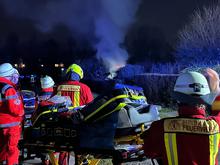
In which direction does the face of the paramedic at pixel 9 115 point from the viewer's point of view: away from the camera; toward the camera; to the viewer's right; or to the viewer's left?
to the viewer's right

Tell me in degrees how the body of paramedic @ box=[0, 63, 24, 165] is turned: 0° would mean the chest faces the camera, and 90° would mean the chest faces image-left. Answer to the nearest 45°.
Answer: approximately 270°

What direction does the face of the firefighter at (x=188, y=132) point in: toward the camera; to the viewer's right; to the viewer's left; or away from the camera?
away from the camera
